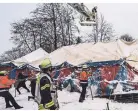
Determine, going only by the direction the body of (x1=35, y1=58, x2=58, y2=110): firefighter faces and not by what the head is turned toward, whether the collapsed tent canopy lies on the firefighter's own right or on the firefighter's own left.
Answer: on the firefighter's own left
